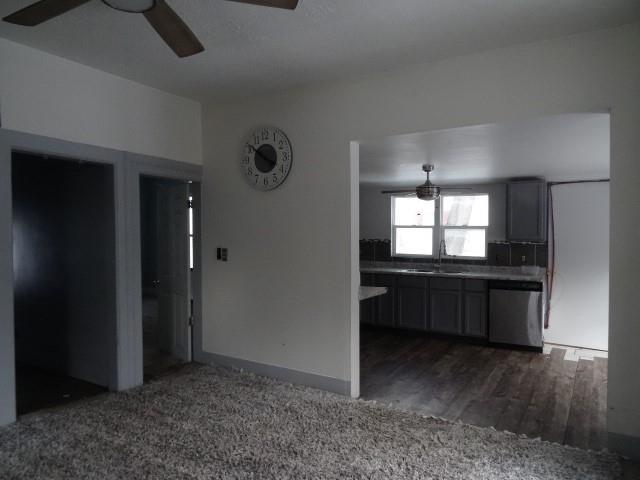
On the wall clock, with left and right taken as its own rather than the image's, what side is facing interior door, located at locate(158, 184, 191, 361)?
right

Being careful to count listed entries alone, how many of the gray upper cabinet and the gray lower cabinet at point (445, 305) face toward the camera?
2

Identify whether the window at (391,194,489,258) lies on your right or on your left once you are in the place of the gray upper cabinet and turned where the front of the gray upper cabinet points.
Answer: on your right

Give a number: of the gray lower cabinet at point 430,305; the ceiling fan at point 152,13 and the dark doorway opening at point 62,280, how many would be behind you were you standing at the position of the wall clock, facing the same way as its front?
1

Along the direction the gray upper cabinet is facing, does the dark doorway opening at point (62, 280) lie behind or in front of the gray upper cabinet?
in front

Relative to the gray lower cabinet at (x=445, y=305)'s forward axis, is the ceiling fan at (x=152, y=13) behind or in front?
in front

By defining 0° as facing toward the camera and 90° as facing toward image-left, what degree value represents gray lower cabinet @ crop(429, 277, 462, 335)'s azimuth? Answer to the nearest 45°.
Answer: approximately 0°

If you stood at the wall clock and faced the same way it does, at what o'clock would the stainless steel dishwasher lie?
The stainless steel dishwasher is roughly at 7 o'clock from the wall clock.

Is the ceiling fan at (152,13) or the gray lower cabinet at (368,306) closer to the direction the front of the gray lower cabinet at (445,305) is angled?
the ceiling fan

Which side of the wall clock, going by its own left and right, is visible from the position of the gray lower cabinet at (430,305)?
back

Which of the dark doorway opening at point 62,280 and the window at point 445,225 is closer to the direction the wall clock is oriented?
the dark doorway opening
